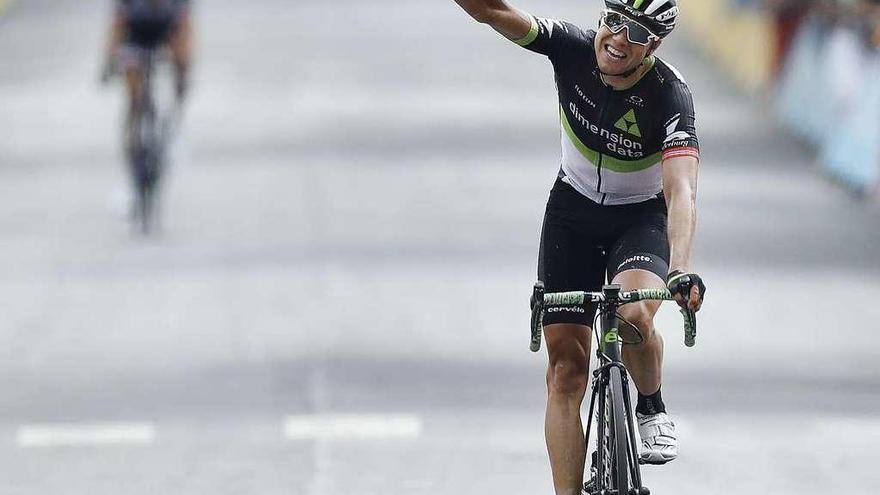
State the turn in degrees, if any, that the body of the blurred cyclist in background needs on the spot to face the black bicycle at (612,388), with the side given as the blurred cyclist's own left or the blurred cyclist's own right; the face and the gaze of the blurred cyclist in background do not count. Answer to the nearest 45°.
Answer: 0° — they already face it

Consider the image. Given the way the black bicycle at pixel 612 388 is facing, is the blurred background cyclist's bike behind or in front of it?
behind

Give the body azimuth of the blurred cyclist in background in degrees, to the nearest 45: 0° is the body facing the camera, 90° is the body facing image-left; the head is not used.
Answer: approximately 0°

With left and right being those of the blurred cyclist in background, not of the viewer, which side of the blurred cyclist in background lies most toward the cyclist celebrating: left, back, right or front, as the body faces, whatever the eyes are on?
front
